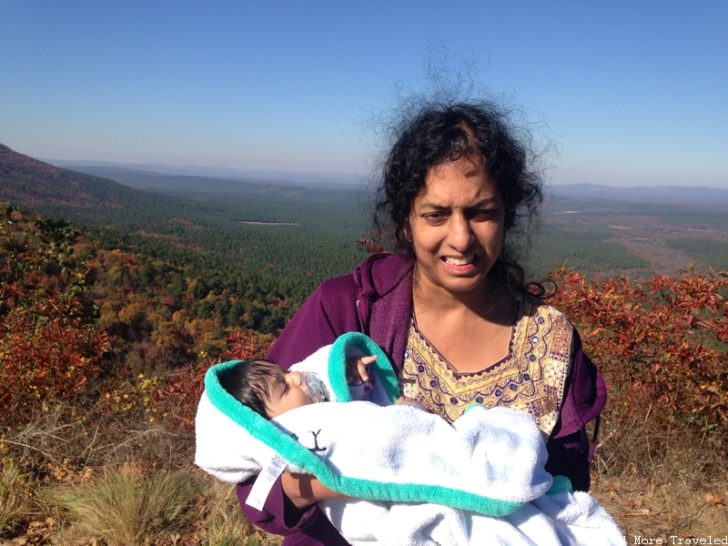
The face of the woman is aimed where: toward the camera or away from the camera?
toward the camera

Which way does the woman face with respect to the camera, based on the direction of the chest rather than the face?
toward the camera
